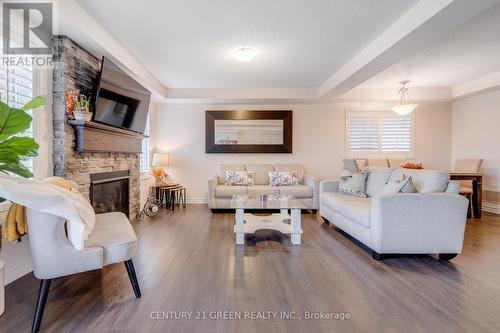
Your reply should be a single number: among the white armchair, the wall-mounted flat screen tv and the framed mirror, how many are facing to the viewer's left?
0

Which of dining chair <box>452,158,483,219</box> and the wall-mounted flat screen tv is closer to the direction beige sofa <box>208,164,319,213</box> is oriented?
the wall-mounted flat screen tv

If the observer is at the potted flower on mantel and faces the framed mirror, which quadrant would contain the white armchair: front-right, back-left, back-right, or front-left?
back-right

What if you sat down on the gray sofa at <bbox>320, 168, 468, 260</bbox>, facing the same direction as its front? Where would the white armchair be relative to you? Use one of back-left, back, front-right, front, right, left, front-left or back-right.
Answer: front-left

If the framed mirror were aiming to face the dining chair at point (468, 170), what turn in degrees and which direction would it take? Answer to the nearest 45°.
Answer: approximately 90° to its left

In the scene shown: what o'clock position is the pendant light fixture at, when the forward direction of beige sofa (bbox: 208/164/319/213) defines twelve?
The pendant light fixture is roughly at 9 o'clock from the beige sofa.

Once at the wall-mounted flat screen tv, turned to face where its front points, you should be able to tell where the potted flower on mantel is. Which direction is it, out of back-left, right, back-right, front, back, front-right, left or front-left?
right

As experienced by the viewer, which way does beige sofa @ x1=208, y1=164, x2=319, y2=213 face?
facing the viewer

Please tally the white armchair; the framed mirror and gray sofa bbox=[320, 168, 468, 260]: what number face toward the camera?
1

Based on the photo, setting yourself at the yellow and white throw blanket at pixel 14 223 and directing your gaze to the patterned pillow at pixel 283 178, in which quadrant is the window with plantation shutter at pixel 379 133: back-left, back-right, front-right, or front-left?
front-right

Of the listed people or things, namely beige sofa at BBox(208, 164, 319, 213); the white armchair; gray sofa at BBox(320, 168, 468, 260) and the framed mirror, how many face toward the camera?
2

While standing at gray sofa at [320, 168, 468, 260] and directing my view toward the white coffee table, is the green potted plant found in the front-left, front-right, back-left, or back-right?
front-left

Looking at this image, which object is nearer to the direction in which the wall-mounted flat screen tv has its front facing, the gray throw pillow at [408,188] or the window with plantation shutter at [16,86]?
the gray throw pillow

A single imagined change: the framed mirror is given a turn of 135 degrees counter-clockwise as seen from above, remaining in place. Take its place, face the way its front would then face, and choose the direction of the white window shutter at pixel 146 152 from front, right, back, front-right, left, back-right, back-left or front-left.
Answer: back-left

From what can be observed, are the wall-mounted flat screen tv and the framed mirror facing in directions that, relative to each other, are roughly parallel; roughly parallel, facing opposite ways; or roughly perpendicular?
roughly perpendicular

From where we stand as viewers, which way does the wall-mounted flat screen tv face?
facing the viewer and to the right of the viewer

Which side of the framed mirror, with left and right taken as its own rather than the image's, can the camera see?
front

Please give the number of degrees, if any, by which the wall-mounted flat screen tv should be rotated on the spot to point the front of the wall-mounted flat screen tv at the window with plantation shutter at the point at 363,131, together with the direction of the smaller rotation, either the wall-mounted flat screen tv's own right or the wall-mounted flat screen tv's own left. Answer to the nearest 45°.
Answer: approximately 45° to the wall-mounted flat screen tv's own left

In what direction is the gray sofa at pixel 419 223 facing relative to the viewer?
to the viewer's left
